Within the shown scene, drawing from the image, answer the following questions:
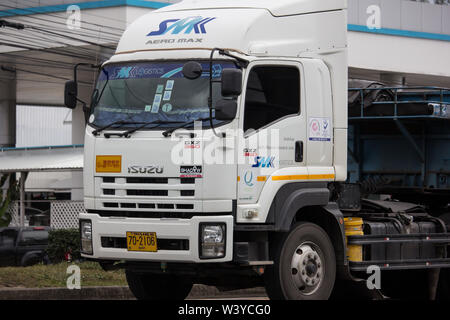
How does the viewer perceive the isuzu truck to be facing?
facing the viewer and to the left of the viewer

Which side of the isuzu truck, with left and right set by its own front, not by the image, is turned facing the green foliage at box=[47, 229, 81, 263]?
right

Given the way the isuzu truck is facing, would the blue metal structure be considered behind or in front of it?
behind
